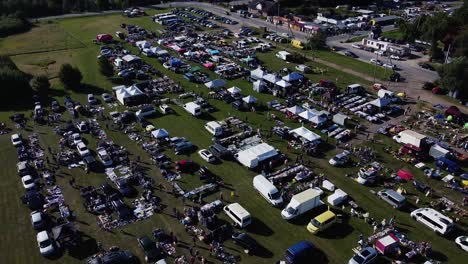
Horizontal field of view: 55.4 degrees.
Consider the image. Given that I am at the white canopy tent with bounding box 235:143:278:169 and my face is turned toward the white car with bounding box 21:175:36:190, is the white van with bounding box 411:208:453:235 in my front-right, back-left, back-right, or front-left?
back-left

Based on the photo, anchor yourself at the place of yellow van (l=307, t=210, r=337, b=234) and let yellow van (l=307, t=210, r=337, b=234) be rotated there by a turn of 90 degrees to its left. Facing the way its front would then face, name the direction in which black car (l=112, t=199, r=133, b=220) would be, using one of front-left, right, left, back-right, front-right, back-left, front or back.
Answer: back-right

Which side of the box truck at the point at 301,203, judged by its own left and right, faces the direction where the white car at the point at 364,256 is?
left

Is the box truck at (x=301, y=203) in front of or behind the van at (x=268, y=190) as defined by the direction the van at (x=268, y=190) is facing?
in front

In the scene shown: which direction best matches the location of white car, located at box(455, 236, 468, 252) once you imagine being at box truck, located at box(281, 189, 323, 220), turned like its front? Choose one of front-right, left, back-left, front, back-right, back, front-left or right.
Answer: back-left

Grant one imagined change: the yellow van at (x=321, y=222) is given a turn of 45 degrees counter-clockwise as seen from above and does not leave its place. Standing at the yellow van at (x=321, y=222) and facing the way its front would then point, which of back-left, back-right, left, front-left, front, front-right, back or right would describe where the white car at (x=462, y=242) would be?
left

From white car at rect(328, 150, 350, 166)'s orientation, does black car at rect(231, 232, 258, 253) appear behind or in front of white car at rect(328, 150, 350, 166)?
in front

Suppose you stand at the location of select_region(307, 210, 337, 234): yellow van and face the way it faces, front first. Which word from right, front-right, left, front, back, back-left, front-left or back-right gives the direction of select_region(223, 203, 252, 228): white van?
front-right
